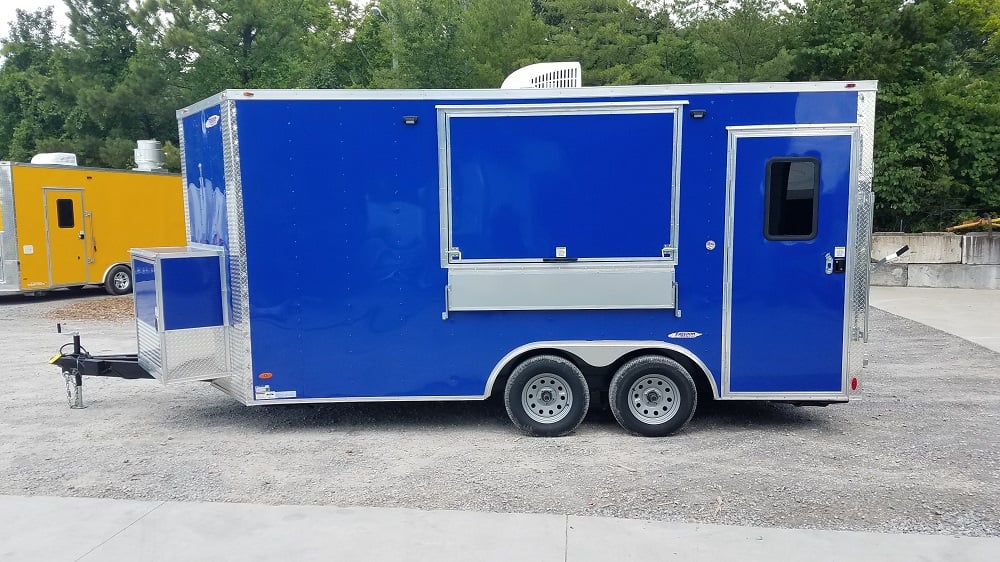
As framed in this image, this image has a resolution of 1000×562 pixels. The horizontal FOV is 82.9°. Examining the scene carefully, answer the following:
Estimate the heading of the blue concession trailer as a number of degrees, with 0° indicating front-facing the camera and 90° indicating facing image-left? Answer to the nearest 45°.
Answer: approximately 90°
